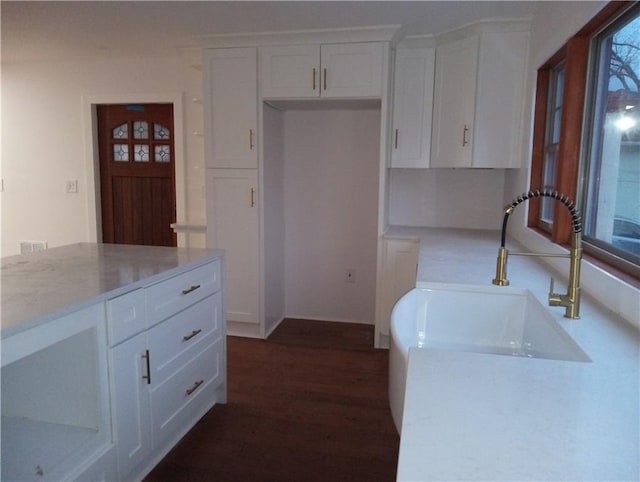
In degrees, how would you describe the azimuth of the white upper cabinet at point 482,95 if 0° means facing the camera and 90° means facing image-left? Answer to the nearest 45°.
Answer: approximately 45°

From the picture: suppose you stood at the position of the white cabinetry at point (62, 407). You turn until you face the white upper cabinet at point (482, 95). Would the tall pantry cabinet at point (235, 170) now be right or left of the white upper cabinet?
left

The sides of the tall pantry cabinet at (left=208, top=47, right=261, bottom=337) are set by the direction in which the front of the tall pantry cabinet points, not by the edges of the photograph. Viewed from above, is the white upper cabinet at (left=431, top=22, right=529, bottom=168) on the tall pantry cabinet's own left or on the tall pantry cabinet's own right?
on the tall pantry cabinet's own left

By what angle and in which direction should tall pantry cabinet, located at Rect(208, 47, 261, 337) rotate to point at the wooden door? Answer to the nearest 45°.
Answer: approximately 135° to its right

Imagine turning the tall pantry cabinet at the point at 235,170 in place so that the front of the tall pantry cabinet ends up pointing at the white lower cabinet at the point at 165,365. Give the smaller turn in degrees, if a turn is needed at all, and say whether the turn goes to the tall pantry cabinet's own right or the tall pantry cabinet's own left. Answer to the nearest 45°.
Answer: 0° — it already faces it

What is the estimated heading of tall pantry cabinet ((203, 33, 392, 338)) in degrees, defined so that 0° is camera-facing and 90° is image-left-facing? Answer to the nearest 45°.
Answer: approximately 0°
